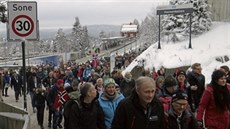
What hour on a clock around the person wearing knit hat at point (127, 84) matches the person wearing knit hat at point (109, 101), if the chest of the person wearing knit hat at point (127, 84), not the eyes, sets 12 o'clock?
the person wearing knit hat at point (109, 101) is roughly at 12 o'clock from the person wearing knit hat at point (127, 84).

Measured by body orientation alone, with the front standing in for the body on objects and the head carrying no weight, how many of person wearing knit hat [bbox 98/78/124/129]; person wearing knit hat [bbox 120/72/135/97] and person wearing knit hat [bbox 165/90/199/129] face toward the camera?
3

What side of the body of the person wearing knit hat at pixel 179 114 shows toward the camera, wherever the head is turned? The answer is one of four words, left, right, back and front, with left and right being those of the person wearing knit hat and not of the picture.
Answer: front

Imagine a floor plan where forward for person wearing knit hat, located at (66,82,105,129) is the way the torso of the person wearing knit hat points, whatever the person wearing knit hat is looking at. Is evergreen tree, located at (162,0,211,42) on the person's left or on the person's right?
on the person's left

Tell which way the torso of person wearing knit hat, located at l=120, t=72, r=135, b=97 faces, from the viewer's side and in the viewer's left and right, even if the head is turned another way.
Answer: facing the viewer

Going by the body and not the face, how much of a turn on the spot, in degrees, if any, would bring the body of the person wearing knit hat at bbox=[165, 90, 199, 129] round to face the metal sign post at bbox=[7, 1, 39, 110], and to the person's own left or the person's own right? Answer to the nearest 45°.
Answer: approximately 135° to the person's own right

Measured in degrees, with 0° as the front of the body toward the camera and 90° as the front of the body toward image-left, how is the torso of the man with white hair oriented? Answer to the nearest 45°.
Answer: approximately 315°

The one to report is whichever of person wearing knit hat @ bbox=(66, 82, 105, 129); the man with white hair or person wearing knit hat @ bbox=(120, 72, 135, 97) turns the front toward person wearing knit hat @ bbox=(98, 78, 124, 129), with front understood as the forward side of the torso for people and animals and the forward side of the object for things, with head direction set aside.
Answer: person wearing knit hat @ bbox=(120, 72, 135, 97)

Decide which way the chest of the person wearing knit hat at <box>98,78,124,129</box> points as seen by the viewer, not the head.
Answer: toward the camera

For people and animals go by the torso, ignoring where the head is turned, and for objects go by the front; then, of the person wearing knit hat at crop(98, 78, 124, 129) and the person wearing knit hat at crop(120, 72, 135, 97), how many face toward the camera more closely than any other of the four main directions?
2

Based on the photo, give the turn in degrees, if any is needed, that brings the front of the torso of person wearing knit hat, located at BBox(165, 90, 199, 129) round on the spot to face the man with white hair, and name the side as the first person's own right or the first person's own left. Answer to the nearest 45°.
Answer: approximately 45° to the first person's own right

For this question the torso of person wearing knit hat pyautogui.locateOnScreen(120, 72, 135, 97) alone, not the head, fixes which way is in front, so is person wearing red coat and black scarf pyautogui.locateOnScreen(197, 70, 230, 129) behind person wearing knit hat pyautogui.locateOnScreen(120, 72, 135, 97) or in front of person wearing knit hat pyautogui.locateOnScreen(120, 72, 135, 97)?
in front

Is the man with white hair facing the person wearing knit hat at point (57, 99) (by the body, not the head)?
no

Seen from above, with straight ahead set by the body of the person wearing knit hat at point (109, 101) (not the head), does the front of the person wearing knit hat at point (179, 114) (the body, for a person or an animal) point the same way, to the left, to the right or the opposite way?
the same way

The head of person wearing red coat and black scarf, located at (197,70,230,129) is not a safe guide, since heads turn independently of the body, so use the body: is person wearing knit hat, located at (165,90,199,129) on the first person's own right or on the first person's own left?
on the first person's own right

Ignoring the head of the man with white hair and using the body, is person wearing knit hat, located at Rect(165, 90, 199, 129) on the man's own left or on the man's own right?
on the man's own left

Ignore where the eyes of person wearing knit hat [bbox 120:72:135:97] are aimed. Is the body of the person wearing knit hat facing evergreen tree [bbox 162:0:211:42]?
no

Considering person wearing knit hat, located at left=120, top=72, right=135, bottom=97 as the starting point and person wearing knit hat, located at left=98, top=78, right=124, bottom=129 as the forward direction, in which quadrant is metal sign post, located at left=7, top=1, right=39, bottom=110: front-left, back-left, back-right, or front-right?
front-right

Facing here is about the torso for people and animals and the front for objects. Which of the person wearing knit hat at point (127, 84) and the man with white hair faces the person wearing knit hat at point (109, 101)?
the person wearing knit hat at point (127, 84)
